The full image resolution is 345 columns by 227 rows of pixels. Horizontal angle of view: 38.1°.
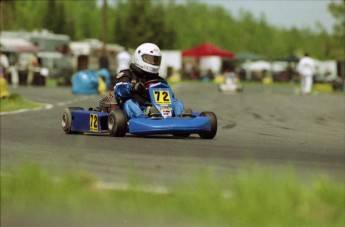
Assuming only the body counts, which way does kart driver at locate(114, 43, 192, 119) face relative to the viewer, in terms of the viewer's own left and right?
facing the viewer and to the right of the viewer

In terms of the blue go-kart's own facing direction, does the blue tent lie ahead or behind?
behind

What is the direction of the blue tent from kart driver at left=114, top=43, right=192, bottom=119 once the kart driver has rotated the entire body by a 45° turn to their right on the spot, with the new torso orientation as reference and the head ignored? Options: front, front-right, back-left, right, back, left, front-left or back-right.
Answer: back
